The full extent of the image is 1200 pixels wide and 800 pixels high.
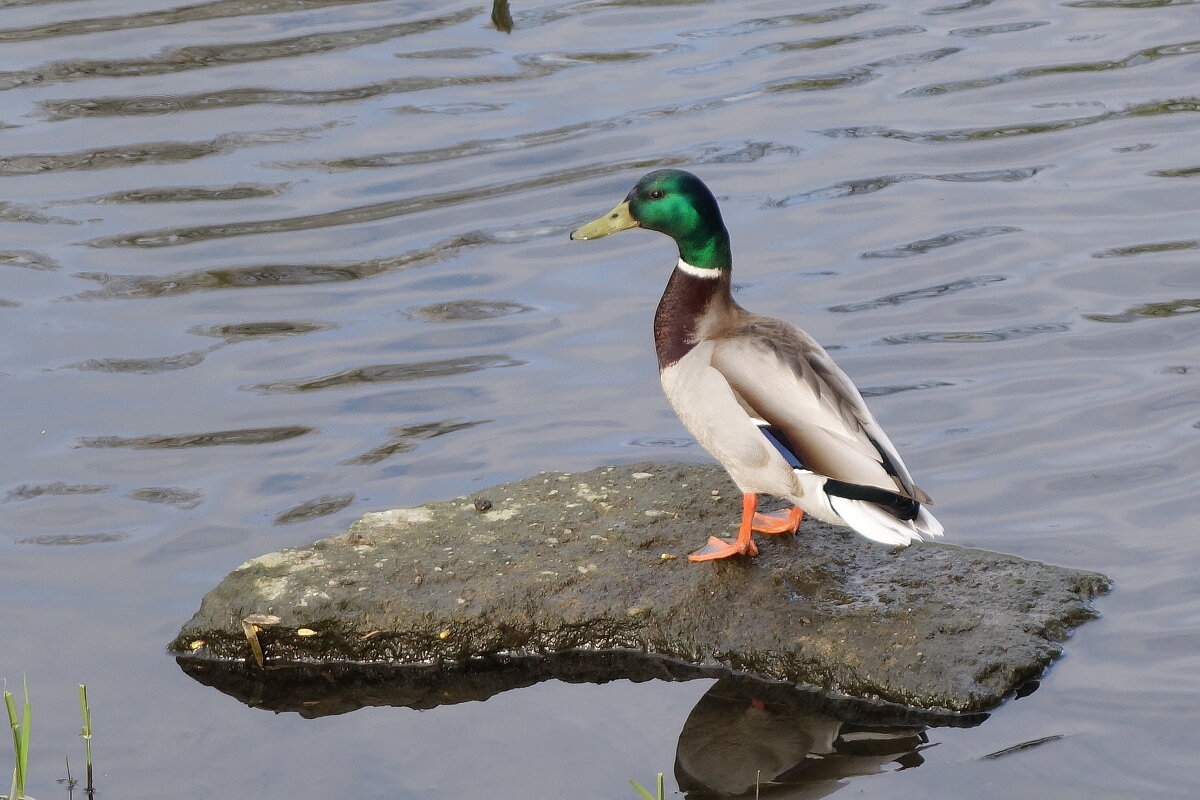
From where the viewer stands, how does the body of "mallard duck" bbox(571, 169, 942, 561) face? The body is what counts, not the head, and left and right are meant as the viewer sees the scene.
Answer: facing to the left of the viewer
